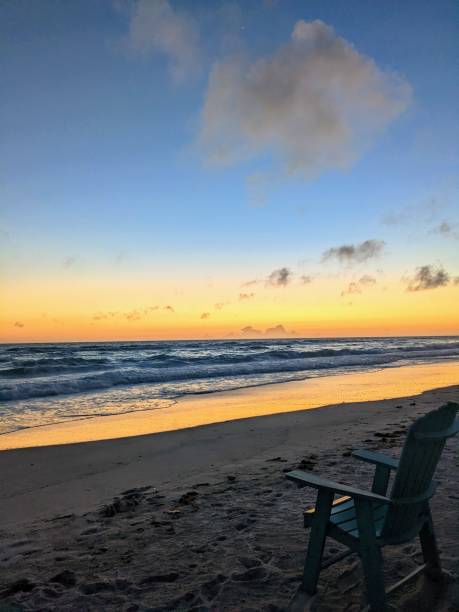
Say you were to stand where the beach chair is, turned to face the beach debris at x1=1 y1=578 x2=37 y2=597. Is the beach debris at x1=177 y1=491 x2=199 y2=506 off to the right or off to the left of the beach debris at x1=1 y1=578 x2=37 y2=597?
right

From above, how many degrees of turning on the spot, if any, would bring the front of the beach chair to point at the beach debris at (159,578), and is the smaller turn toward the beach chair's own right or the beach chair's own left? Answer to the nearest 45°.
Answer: approximately 45° to the beach chair's own left

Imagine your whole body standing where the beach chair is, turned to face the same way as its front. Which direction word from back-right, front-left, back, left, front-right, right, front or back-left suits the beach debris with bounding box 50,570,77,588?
front-left

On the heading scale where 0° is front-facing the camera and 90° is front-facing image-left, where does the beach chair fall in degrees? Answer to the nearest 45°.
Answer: approximately 135°

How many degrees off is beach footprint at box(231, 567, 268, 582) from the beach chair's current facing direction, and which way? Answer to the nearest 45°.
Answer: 0° — it already faces it

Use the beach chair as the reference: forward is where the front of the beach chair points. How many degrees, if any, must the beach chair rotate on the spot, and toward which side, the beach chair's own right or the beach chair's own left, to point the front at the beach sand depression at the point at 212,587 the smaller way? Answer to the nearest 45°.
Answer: approximately 45° to the beach chair's own left

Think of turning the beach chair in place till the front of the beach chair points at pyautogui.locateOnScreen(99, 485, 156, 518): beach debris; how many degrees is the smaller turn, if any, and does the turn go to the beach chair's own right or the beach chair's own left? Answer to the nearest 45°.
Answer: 0° — it already faces it

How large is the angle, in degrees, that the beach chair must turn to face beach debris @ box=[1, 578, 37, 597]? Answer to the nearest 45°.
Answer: approximately 45° to its left
